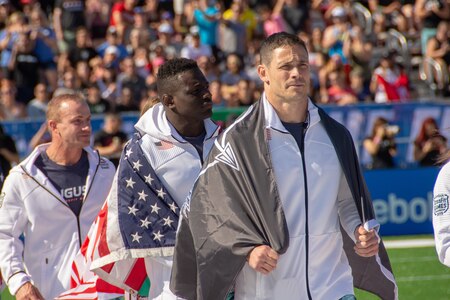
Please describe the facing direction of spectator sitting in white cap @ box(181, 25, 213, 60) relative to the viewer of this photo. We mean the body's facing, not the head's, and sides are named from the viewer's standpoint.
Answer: facing the viewer

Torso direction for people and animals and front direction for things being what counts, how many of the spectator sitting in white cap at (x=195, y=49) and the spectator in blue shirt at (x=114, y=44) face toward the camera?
2

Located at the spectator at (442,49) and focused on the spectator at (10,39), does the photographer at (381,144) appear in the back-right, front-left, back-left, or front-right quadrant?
front-left

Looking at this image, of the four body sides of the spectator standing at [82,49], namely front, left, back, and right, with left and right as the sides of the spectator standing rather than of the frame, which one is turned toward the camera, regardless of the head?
front

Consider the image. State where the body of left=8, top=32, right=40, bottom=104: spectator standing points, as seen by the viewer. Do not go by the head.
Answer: toward the camera

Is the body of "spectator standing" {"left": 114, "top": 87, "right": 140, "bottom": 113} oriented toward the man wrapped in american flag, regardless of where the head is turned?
yes

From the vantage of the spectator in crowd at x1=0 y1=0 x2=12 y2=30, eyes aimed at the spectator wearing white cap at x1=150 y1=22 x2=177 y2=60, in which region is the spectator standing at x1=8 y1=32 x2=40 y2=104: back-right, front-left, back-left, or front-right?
front-right

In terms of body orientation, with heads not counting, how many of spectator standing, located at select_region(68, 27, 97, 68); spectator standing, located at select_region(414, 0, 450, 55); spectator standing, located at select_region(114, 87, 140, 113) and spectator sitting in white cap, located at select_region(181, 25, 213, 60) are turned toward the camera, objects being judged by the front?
4

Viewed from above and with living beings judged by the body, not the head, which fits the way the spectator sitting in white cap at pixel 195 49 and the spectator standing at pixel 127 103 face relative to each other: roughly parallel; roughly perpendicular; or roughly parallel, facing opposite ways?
roughly parallel

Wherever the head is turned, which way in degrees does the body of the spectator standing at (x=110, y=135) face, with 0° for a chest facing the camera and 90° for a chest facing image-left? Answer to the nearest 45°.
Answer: approximately 0°
